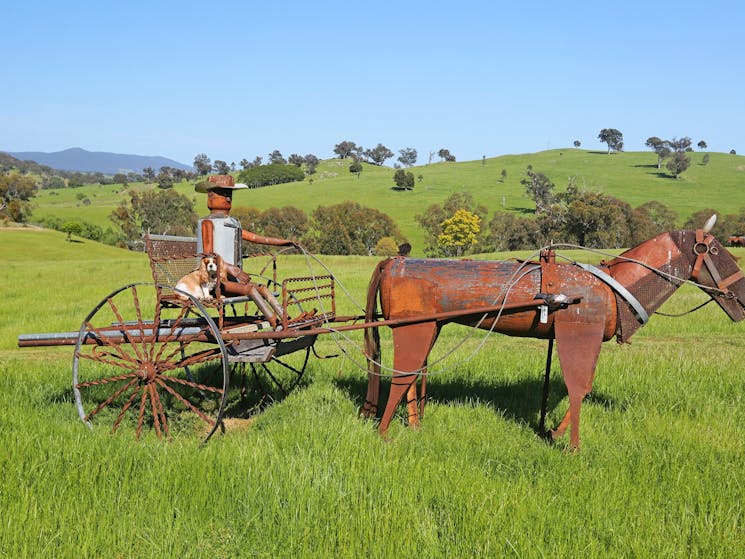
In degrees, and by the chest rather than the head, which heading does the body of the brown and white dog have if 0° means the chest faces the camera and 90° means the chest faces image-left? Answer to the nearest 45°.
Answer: approximately 315°

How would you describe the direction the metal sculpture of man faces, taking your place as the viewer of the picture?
facing to the right of the viewer

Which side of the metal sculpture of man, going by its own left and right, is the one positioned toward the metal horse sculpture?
front

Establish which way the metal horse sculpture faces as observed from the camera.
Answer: facing to the right of the viewer

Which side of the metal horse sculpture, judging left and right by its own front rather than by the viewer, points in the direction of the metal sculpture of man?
back

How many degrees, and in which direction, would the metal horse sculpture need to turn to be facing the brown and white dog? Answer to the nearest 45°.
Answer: approximately 180°

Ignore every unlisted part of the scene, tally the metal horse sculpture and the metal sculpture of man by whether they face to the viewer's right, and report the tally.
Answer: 2
